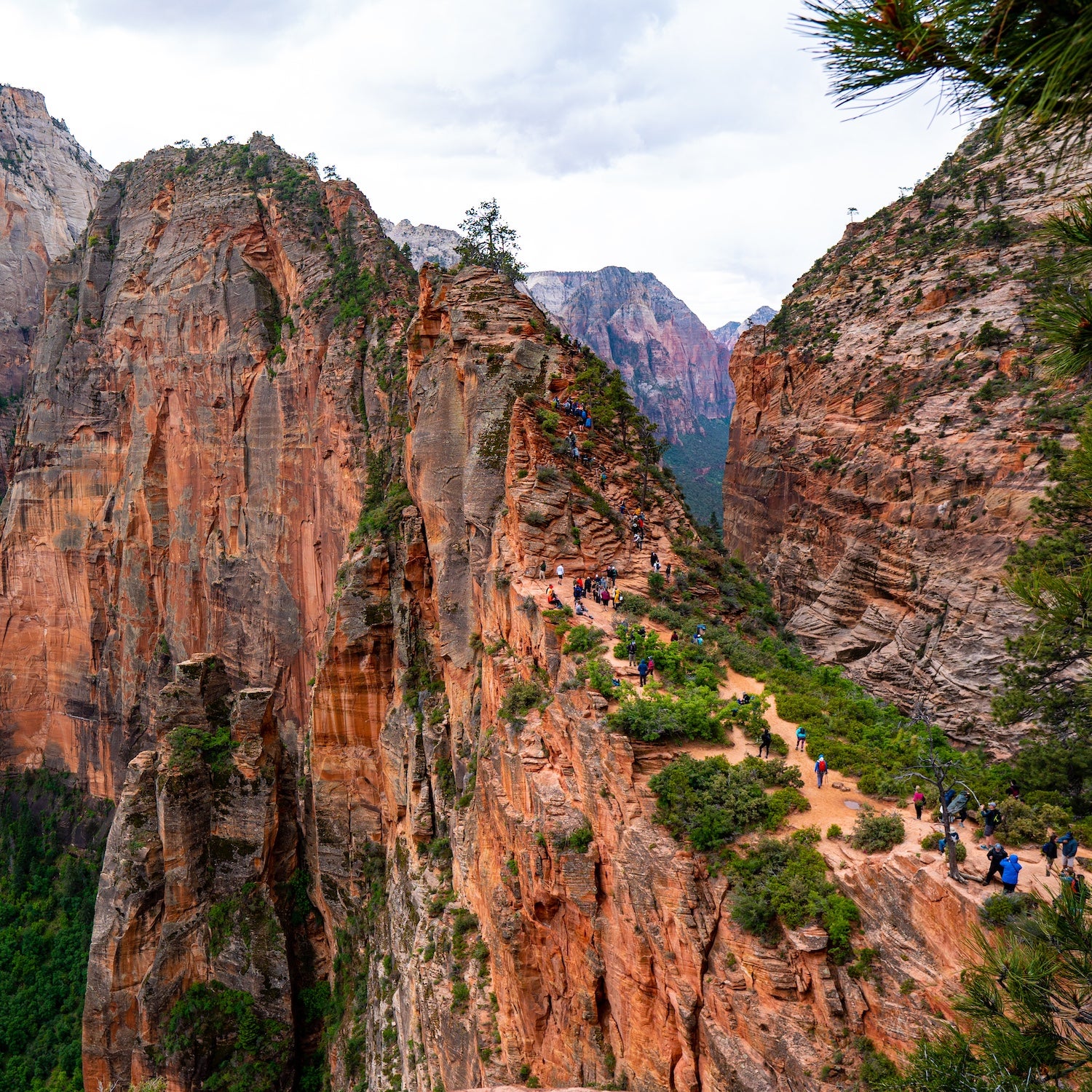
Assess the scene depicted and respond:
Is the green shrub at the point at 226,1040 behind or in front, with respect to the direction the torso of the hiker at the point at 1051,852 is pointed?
behind
